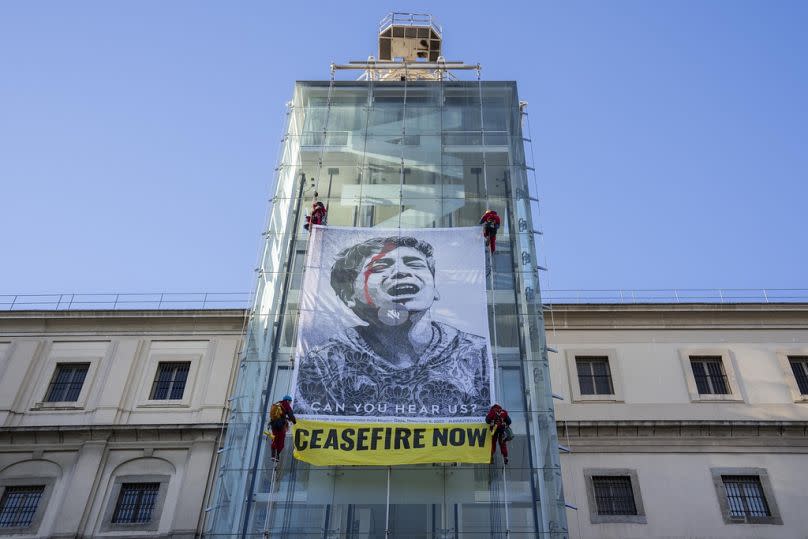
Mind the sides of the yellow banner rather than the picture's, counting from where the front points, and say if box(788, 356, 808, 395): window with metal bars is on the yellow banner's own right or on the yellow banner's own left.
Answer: on the yellow banner's own left

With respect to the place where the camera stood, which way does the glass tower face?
facing the viewer

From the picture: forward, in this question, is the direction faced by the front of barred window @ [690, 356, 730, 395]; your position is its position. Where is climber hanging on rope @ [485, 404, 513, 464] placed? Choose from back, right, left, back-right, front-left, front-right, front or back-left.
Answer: front-right

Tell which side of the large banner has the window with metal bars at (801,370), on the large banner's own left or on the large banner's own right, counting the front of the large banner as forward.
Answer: on the large banner's own left

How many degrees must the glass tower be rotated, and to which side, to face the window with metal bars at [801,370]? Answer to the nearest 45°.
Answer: approximately 90° to its left

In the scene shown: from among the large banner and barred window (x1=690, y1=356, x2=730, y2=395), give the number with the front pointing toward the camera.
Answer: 2

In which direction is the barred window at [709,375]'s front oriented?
toward the camera

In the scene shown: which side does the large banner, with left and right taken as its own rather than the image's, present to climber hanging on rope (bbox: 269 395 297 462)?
right

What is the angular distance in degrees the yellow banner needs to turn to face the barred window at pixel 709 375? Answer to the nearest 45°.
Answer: approximately 90° to its left

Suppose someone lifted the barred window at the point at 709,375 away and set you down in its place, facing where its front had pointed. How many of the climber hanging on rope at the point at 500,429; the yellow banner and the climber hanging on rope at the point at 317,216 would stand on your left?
0

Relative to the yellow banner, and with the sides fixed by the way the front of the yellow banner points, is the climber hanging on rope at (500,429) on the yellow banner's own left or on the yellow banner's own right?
on the yellow banner's own left

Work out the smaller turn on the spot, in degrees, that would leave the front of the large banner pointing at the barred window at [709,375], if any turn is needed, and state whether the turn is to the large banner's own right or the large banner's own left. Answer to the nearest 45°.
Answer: approximately 90° to the large banner's own left

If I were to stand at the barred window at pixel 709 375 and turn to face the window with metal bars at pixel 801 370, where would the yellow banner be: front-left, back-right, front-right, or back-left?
back-right

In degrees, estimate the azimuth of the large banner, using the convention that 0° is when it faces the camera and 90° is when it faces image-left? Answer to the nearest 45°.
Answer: approximately 0°

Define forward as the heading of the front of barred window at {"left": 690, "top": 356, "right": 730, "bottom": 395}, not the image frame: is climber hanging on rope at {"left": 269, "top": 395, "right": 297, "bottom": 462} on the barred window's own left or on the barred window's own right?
on the barred window's own right
